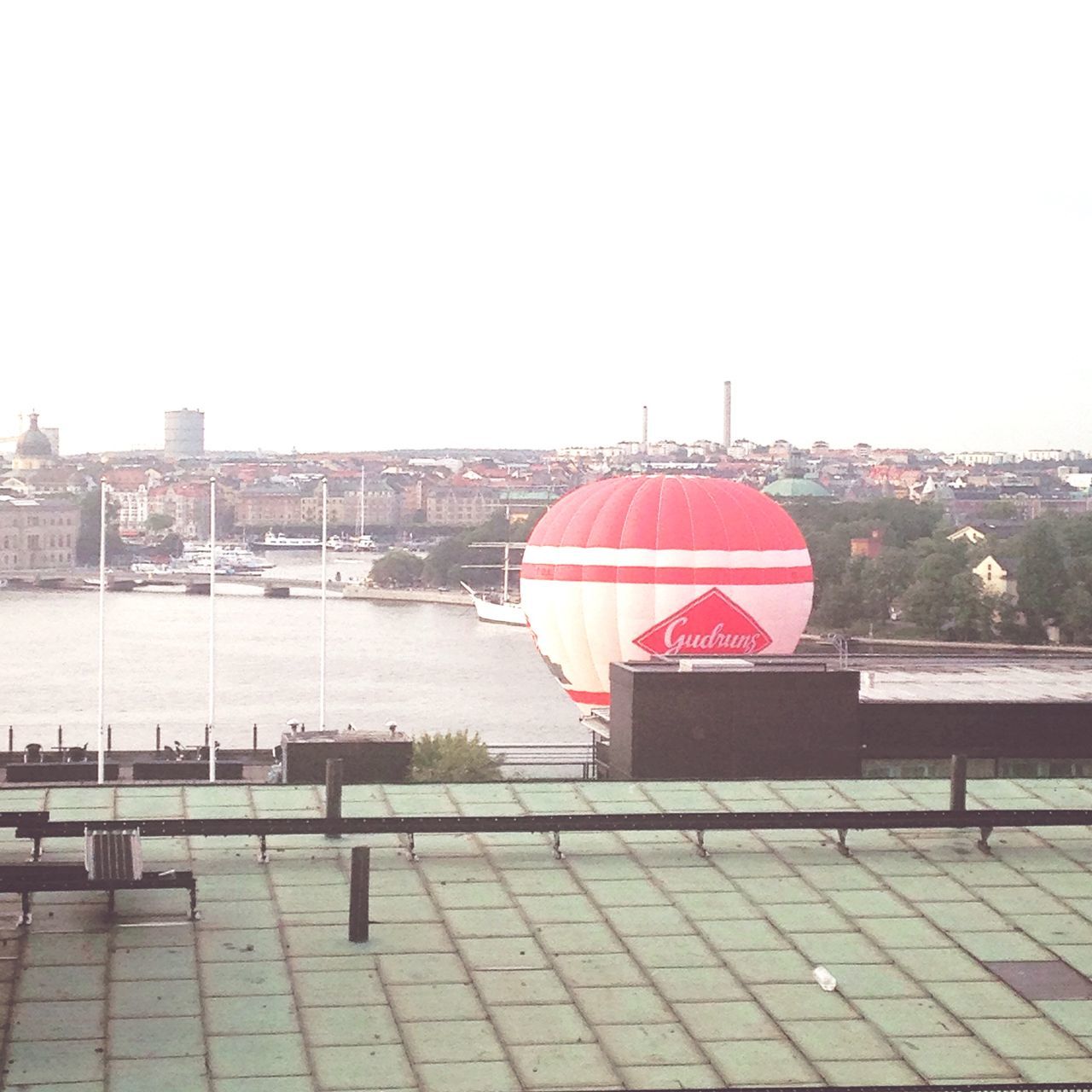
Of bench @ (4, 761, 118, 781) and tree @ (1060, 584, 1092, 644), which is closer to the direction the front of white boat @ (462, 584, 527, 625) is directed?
the bench

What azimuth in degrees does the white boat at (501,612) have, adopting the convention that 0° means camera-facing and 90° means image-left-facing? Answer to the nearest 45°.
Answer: approximately 90°

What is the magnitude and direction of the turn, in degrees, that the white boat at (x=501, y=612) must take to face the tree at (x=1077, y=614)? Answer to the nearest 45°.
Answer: approximately 135° to its left

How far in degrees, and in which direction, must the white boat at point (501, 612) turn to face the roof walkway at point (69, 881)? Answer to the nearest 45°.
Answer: approximately 90° to its left

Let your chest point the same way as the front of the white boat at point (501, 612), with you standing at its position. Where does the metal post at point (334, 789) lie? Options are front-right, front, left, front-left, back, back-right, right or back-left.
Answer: left

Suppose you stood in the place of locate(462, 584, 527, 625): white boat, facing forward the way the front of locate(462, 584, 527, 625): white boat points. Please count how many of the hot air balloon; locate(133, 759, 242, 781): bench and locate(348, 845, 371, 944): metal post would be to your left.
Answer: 3

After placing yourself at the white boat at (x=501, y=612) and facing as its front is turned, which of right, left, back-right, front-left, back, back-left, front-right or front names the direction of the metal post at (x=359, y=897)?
left

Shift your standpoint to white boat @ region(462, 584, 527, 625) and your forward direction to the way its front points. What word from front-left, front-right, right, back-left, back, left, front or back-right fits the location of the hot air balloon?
left

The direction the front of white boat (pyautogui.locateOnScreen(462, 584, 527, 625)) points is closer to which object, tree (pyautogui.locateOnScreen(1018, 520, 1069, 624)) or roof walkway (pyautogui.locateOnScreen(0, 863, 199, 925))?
the roof walkway

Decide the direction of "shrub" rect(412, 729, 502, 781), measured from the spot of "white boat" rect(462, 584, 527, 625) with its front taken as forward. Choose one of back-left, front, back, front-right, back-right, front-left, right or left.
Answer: left

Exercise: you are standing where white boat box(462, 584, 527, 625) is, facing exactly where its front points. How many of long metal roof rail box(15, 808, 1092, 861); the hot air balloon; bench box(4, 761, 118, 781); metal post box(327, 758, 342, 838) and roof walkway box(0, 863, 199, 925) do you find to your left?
5

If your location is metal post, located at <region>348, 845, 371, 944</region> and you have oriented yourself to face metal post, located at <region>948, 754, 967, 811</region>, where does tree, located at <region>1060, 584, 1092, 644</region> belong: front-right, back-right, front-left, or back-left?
front-left

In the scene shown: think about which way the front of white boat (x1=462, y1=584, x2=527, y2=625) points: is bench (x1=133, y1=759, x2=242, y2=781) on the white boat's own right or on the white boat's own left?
on the white boat's own left

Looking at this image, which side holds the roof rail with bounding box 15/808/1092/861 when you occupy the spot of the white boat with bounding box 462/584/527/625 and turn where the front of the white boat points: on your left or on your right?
on your left
